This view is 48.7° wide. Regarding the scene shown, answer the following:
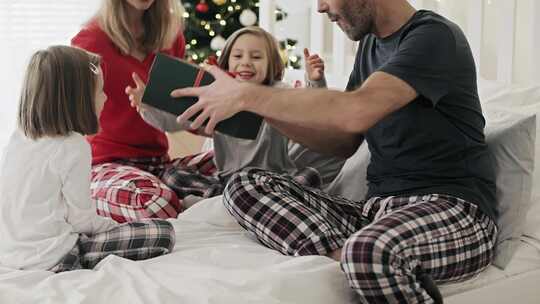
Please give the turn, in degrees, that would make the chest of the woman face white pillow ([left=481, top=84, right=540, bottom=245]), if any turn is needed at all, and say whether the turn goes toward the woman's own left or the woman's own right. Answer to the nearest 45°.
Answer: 0° — they already face it

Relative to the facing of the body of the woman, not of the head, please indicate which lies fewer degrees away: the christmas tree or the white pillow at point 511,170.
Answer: the white pillow

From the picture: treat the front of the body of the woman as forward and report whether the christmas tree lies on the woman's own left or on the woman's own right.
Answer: on the woman's own left

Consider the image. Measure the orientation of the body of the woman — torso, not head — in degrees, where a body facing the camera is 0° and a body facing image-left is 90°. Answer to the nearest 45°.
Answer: approximately 315°

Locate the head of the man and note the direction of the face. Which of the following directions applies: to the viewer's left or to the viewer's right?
to the viewer's left

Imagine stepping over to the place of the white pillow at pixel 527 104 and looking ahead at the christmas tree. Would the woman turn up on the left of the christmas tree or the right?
left

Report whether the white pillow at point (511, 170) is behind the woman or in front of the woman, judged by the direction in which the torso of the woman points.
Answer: in front

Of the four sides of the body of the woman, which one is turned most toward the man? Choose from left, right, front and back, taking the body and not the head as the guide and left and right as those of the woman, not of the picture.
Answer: front

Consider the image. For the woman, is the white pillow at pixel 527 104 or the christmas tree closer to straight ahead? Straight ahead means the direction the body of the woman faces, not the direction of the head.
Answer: the white pillow

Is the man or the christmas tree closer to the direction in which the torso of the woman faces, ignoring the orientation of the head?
the man
